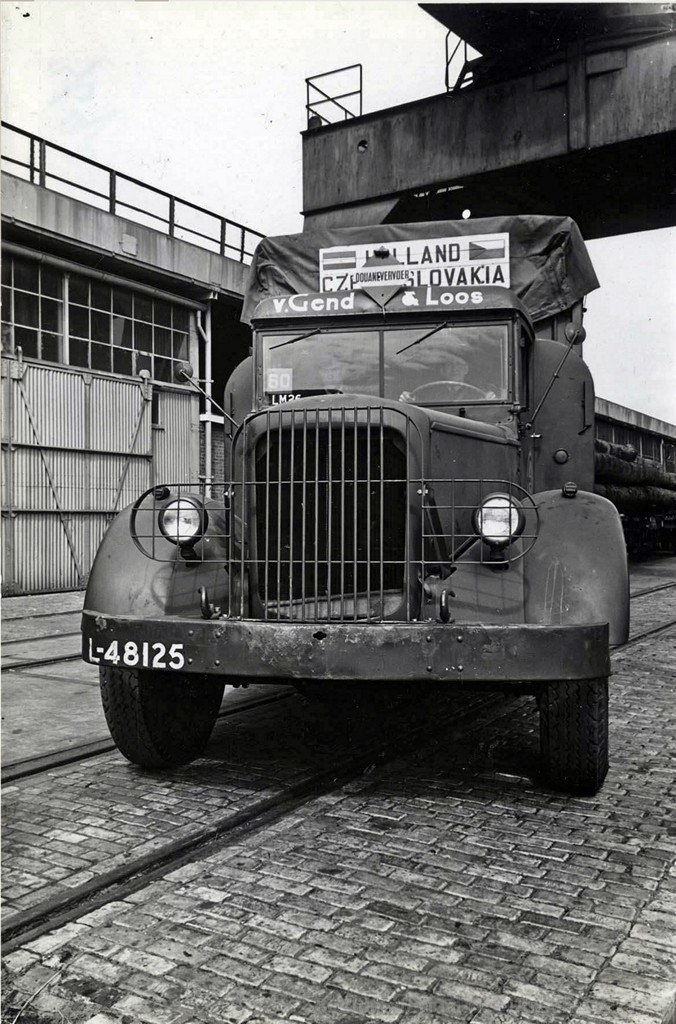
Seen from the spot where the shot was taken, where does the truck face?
facing the viewer

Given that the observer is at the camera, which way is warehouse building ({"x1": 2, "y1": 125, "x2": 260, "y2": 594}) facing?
facing the viewer and to the right of the viewer

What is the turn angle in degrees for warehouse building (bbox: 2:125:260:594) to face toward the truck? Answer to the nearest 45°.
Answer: approximately 45° to its right

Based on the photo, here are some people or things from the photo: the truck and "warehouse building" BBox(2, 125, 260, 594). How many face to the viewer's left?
0

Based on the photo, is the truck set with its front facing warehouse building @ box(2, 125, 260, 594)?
no

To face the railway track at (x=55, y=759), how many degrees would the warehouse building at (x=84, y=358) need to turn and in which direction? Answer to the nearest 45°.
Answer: approximately 45° to its right

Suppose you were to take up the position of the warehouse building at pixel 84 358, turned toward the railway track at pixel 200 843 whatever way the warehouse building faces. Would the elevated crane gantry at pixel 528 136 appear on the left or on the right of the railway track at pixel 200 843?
left

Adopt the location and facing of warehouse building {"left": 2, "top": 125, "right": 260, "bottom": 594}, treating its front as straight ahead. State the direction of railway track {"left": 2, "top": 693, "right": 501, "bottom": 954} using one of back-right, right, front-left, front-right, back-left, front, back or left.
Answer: front-right

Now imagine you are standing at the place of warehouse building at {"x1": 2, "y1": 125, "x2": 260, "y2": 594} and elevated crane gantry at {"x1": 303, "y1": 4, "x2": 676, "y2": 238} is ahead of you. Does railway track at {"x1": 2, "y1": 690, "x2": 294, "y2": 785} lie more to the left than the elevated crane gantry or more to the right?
right

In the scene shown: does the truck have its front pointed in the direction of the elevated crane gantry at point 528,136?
no

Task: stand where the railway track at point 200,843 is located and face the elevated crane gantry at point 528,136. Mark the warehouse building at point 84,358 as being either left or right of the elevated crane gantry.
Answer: left

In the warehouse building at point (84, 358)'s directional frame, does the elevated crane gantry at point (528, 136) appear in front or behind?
in front
